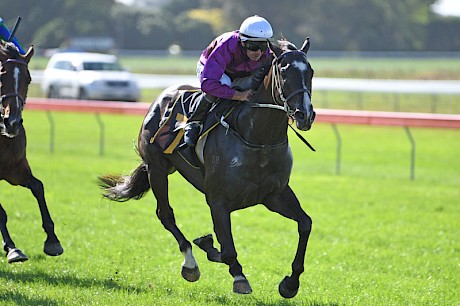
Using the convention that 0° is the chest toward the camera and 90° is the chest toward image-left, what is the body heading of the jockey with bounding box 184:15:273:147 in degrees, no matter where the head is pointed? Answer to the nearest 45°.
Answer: approximately 315°

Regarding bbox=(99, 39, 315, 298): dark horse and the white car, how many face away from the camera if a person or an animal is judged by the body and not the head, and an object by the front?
0

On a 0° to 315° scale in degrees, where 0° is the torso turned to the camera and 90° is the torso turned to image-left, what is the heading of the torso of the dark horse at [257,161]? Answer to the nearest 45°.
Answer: approximately 315°

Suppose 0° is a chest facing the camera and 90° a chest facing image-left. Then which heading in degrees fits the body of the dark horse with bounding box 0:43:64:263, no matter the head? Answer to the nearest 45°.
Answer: approximately 315°

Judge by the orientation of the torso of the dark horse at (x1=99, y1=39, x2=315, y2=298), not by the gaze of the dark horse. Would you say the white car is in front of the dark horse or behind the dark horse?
behind

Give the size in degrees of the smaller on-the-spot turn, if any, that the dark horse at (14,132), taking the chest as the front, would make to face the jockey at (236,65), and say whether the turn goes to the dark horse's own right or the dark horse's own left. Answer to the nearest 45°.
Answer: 0° — it already faces them

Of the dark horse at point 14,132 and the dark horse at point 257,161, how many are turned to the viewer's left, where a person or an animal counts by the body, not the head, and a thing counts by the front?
0

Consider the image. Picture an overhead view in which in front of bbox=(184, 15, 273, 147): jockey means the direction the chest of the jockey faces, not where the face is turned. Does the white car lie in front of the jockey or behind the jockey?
behind

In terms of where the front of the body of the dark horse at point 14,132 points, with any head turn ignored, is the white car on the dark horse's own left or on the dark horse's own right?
on the dark horse's own left
